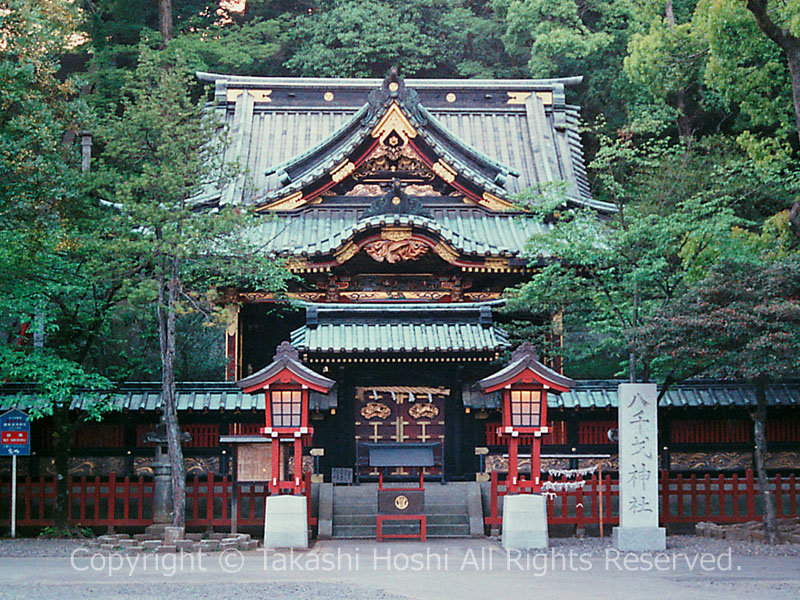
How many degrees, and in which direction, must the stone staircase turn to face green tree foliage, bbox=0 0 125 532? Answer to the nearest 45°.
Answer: approximately 90° to its right

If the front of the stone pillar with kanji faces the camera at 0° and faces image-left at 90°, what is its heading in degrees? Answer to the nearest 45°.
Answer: approximately 0°

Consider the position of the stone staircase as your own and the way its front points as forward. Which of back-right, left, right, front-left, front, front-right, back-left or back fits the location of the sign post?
right

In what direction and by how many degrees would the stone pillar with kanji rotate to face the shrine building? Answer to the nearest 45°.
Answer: approximately 135° to its right

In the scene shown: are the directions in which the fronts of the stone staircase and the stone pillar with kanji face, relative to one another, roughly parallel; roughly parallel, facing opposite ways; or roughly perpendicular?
roughly parallel

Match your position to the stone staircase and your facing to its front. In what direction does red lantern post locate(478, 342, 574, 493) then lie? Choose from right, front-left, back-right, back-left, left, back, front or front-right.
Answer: front-left

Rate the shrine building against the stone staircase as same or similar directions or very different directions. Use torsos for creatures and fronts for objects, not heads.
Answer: same or similar directions

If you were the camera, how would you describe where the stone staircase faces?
facing the viewer

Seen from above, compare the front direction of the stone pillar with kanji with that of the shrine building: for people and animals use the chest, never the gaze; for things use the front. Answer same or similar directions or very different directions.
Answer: same or similar directions
